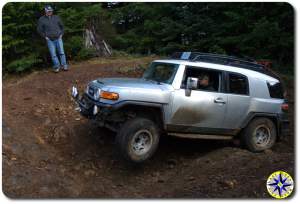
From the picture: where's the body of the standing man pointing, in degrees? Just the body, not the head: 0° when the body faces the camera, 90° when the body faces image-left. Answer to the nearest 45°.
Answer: approximately 0°

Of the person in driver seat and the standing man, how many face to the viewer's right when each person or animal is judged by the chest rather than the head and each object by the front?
0

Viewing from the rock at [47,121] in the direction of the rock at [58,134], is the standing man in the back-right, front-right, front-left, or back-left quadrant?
back-left

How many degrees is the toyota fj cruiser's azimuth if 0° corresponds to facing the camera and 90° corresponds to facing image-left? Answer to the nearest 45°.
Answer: approximately 45°

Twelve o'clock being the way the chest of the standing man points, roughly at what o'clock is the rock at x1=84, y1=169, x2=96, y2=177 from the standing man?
The rock is roughly at 12 o'clock from the standing man.

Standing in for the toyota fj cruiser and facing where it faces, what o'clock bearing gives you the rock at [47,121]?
The rock is roughly at 2 o'clock from the toyota fj cruiser.

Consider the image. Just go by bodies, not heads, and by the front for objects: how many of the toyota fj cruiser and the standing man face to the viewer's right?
0

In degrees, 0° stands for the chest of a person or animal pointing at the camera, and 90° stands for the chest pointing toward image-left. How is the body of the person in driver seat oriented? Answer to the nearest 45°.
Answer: approximately 45°

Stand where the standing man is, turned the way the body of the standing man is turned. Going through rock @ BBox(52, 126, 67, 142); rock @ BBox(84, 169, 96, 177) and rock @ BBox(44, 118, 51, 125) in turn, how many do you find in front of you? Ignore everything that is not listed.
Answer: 3
